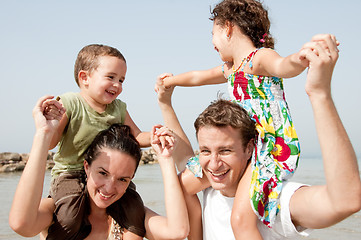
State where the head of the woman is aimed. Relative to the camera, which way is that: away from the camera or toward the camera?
toward the camera

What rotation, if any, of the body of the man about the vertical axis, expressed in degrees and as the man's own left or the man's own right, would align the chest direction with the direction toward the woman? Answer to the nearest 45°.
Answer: approximately 45° to the man's own right

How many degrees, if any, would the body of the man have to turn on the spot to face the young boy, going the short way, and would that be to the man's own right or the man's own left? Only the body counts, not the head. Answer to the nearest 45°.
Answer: approximately 45° to the man's own right

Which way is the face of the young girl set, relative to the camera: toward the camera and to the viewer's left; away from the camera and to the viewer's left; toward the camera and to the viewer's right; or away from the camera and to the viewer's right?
away from the camera and to the viewer's left

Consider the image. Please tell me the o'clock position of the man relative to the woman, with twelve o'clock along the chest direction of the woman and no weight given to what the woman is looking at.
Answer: The man is roughly at 10 o'clock from the woman.

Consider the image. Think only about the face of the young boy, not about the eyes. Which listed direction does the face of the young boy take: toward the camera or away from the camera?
toward the camera

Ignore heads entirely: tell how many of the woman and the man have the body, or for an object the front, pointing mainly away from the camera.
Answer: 0

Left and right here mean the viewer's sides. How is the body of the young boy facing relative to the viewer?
facing the viewer and to the right of the viewer

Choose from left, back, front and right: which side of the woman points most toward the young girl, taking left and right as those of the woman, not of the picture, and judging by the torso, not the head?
left

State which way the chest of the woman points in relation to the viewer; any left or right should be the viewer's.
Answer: facing the viewer
